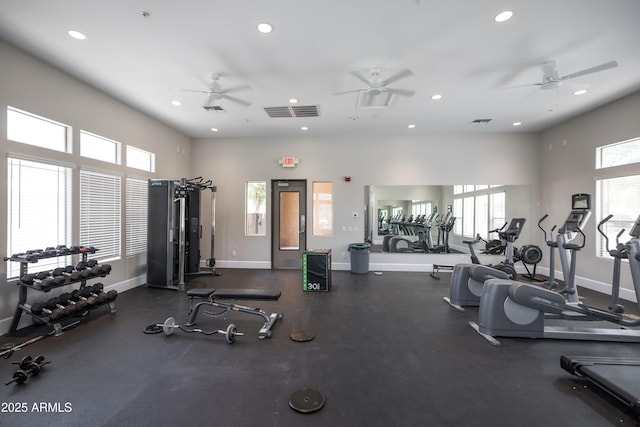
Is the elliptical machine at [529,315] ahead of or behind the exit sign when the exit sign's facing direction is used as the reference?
ahead

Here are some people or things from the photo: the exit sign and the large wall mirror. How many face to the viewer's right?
0

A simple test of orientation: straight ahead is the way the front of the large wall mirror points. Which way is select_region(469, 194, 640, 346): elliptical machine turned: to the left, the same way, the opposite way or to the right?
to the left

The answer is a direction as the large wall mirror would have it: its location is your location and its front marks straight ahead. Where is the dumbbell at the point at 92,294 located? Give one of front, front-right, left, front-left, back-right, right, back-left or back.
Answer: front-right

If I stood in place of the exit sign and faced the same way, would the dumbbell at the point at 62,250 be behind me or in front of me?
in front

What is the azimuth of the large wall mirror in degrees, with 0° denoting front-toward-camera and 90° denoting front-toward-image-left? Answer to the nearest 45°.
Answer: approximately 0°

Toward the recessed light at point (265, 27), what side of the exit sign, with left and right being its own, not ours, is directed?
front

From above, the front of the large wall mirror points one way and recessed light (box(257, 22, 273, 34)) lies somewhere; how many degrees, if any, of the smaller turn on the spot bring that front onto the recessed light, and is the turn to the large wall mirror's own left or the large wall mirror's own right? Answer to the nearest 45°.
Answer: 0° — it already faces it

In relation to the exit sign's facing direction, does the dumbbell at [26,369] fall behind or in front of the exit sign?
in front

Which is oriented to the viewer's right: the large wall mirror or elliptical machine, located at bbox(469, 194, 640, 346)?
the elliptical machine

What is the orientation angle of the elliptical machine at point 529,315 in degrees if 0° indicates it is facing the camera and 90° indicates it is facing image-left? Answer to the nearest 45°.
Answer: approximately 270°

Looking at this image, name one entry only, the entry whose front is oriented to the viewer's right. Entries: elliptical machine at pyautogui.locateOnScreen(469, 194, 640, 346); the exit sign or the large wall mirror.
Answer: the elliptical machine
